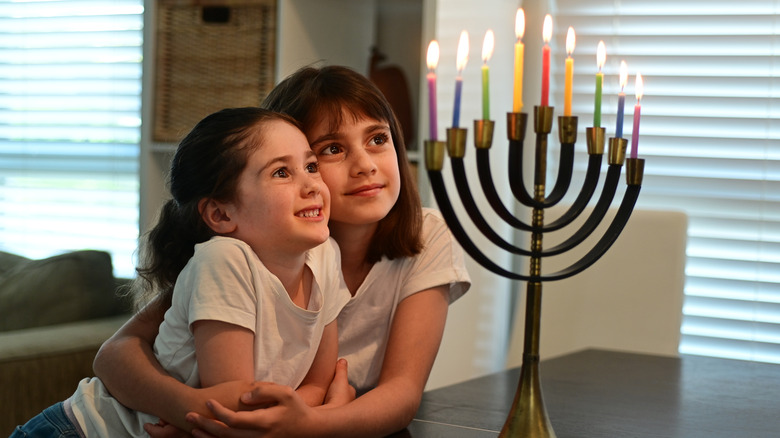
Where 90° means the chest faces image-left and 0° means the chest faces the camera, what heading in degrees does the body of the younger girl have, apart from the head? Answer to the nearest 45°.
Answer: approximately 315°

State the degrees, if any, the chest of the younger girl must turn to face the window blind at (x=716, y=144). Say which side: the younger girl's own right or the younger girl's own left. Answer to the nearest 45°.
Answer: approximately 90° to the younger girl's own left

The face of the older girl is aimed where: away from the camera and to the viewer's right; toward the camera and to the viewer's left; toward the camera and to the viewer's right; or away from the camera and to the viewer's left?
toward the camera and to the viewer's right

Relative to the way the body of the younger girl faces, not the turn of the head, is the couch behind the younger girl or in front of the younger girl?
behind

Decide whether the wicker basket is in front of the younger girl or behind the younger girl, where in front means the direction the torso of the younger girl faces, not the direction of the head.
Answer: behind
